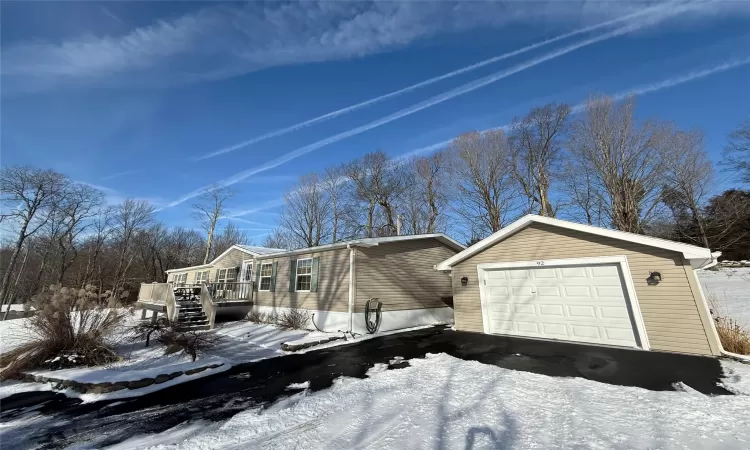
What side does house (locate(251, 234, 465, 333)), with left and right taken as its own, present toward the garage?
left

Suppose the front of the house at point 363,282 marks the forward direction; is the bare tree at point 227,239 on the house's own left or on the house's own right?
on the house's own right

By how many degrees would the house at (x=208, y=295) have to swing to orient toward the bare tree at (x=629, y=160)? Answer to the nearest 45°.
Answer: approximately 90° to its left

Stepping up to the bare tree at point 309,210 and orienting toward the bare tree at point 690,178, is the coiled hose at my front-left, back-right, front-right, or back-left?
front-right

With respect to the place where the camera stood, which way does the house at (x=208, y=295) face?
facing the viewer and to the left of the viewer

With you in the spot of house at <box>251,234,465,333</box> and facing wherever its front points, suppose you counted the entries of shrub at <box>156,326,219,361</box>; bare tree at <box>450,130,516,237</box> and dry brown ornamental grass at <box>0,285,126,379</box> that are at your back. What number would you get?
1

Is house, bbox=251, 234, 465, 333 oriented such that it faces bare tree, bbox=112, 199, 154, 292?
no

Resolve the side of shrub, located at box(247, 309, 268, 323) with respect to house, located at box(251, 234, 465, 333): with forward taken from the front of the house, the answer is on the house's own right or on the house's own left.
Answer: on the house's own right

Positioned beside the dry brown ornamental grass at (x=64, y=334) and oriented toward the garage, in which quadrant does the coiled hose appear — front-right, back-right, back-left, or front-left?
front-left

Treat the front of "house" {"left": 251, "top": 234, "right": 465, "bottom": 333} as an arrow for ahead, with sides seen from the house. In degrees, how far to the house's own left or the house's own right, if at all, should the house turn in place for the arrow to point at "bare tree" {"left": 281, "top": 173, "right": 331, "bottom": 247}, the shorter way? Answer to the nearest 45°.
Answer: approximately 135° to the house's own right

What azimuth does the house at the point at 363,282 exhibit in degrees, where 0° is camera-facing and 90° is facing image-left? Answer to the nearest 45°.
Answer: approximately 45°

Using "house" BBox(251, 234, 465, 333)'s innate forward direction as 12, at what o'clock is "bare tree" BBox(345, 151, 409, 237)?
The bare tree is roughly at 5 o'clock from the house.

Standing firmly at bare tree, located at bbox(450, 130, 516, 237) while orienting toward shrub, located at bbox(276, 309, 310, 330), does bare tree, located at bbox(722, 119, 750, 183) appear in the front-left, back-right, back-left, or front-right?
back-left

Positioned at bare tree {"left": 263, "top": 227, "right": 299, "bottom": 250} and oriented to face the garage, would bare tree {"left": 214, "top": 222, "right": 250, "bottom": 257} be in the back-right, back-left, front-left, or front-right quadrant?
back-right

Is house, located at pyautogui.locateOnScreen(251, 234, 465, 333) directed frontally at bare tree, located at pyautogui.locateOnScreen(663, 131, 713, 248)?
no

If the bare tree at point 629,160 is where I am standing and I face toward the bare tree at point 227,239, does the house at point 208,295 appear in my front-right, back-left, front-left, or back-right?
front-left
